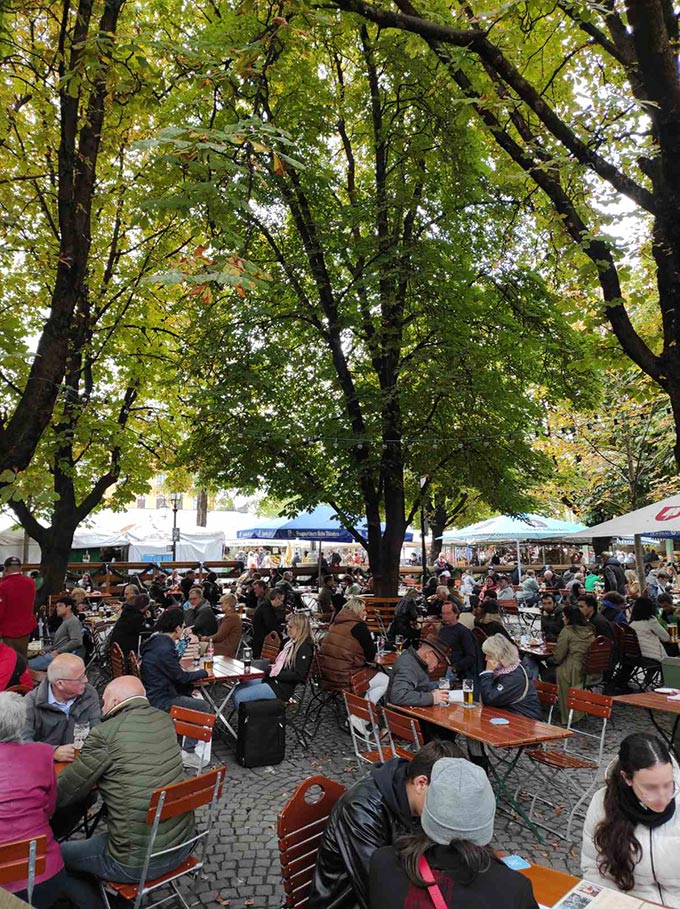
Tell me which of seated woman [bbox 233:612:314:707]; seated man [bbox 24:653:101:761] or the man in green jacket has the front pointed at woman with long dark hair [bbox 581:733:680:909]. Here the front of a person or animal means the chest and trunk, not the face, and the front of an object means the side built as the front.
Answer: the seated man

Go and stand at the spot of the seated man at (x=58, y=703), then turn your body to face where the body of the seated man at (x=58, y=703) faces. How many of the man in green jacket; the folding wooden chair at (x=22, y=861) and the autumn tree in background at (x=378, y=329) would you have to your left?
1

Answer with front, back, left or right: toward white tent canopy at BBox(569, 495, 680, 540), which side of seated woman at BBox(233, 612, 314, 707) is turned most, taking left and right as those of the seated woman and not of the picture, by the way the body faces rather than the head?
back

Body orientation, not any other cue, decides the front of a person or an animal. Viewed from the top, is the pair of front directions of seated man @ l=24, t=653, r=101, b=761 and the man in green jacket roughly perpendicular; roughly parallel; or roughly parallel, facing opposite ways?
roughly parallel, facing opposite ways

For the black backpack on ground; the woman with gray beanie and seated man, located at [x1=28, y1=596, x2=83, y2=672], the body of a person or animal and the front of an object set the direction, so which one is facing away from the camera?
the woman with gray beanie

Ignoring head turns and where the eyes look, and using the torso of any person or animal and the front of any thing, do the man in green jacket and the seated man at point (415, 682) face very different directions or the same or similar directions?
very different directions

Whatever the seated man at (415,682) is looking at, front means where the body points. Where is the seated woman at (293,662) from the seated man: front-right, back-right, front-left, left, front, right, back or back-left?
back-left

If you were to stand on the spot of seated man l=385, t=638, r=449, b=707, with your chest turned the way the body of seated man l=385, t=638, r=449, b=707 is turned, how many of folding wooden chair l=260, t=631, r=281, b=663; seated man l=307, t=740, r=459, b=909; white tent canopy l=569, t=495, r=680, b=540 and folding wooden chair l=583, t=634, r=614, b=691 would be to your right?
1

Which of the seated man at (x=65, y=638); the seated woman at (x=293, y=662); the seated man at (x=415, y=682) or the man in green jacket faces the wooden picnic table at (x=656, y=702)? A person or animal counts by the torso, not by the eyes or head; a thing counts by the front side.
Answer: the seated man at (x=415, y=682)

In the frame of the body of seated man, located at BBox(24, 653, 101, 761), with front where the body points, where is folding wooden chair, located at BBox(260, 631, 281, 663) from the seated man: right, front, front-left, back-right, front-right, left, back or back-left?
left

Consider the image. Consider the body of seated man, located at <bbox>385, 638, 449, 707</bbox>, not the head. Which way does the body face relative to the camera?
to the viewer's right

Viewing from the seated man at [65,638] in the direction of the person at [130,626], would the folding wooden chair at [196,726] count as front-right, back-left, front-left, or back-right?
front-right

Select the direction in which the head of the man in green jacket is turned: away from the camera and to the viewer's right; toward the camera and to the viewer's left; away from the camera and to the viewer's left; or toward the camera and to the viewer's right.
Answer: away from the camera and to the viewer's left

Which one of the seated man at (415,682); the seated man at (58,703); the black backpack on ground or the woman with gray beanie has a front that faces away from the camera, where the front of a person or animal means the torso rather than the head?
the woman with gray beanie

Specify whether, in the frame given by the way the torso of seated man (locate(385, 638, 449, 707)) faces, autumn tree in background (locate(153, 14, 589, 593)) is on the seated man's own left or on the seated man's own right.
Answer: on the seated man's own left

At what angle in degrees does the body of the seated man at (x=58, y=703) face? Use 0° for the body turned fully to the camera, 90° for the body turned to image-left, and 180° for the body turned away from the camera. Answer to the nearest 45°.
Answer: approximately 315°
